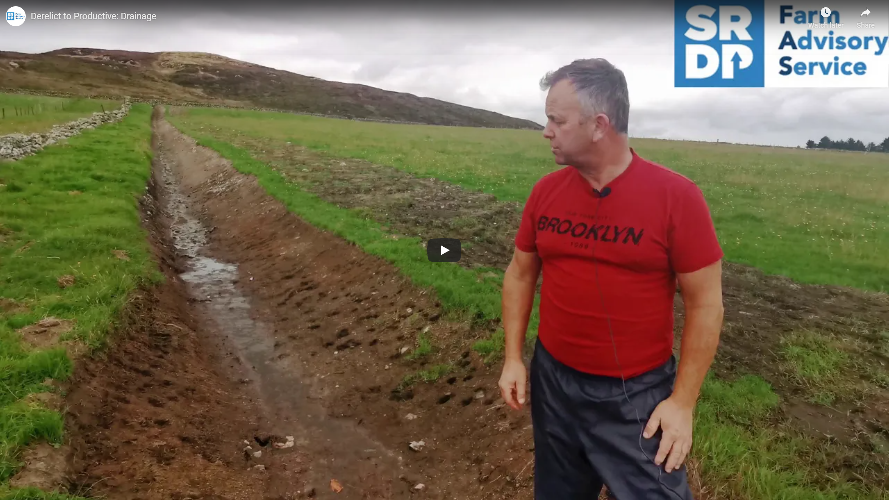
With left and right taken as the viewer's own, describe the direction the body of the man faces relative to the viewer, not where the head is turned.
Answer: facing the viewer and to the left of the viewer

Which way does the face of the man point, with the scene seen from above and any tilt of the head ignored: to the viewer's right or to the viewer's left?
to the viewer's left

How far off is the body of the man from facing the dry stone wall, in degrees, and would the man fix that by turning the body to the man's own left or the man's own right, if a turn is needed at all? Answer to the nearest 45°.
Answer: approximately 90° to the man's own right
